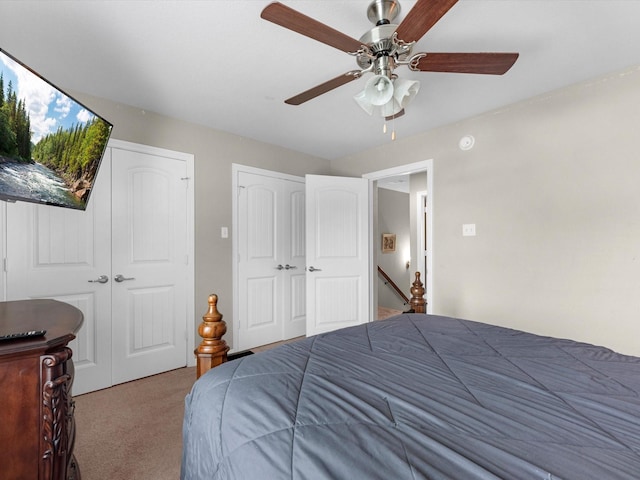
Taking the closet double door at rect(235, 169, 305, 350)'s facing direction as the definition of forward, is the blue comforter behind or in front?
in front

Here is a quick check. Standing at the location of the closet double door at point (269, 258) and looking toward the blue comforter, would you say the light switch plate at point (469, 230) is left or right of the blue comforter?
left

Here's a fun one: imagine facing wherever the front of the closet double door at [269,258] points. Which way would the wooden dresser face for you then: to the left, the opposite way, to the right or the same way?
to the left

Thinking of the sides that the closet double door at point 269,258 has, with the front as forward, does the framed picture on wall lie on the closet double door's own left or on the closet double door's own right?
on the closet double door's own left

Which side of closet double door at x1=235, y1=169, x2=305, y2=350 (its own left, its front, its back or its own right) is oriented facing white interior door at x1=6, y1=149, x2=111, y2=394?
right

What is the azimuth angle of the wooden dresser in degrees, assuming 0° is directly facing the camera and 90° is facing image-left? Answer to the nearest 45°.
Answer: approximately 270°

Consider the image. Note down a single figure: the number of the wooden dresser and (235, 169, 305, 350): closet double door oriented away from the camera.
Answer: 0

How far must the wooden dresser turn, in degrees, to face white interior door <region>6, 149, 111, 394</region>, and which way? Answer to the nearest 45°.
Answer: approximately 90° to its left

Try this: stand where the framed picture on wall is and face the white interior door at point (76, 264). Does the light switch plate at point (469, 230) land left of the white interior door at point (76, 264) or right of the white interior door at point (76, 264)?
left

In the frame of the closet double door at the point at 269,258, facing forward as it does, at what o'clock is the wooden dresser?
The wooden dresser is roughly at 2 o'clock from the closet double door.

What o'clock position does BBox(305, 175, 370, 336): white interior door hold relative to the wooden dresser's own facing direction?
The white interior door is roughly at 11 o'clock from the wooden dresser.

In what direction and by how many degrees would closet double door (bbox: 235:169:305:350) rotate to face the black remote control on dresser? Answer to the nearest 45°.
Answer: approximately 45° to its right

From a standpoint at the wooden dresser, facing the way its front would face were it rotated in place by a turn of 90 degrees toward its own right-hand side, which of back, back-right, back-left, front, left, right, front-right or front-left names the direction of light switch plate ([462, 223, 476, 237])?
left

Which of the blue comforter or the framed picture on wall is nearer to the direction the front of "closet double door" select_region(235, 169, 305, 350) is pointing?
the blue comforter

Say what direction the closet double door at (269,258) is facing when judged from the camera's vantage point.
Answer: facing the viewer and to the right of the viewer

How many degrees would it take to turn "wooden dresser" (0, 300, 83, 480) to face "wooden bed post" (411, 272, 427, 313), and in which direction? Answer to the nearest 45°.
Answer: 0° — it already faces it
